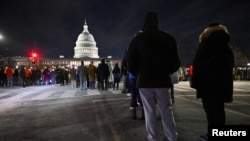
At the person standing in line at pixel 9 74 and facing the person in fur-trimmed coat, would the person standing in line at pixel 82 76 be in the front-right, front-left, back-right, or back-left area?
front-left

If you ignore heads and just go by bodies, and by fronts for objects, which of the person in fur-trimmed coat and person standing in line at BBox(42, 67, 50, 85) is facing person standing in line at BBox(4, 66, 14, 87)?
the person in fur-trimmed coat

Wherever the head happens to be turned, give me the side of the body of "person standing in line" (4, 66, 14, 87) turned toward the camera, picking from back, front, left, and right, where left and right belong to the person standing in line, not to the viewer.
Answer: back

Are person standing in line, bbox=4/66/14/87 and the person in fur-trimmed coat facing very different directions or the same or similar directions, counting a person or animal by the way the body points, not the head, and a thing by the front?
same or similar directions

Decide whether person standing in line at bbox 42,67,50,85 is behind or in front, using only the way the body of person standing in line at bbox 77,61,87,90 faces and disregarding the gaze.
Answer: in front

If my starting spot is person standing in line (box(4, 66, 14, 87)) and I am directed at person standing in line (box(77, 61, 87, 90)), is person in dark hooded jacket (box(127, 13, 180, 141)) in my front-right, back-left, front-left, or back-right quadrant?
front-right

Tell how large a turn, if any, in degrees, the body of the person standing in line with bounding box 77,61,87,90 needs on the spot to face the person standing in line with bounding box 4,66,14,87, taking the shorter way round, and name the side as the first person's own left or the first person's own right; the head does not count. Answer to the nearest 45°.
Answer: approximately 45° to the first person's own left

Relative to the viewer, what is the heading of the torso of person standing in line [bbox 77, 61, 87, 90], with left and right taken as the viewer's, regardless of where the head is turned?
facing away from the viewer

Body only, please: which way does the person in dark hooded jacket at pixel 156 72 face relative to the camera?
away from the camera

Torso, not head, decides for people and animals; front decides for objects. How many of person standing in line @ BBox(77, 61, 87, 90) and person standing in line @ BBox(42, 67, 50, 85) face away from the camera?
2

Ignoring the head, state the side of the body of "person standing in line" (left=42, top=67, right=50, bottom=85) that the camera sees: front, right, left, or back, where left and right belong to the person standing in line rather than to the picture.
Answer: back

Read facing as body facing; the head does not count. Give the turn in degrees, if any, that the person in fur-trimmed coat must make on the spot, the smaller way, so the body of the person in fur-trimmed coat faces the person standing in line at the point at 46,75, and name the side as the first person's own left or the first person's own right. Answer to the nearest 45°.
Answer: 0° — they already face them

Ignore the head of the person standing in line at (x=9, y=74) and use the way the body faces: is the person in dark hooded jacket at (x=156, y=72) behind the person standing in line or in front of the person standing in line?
behind
